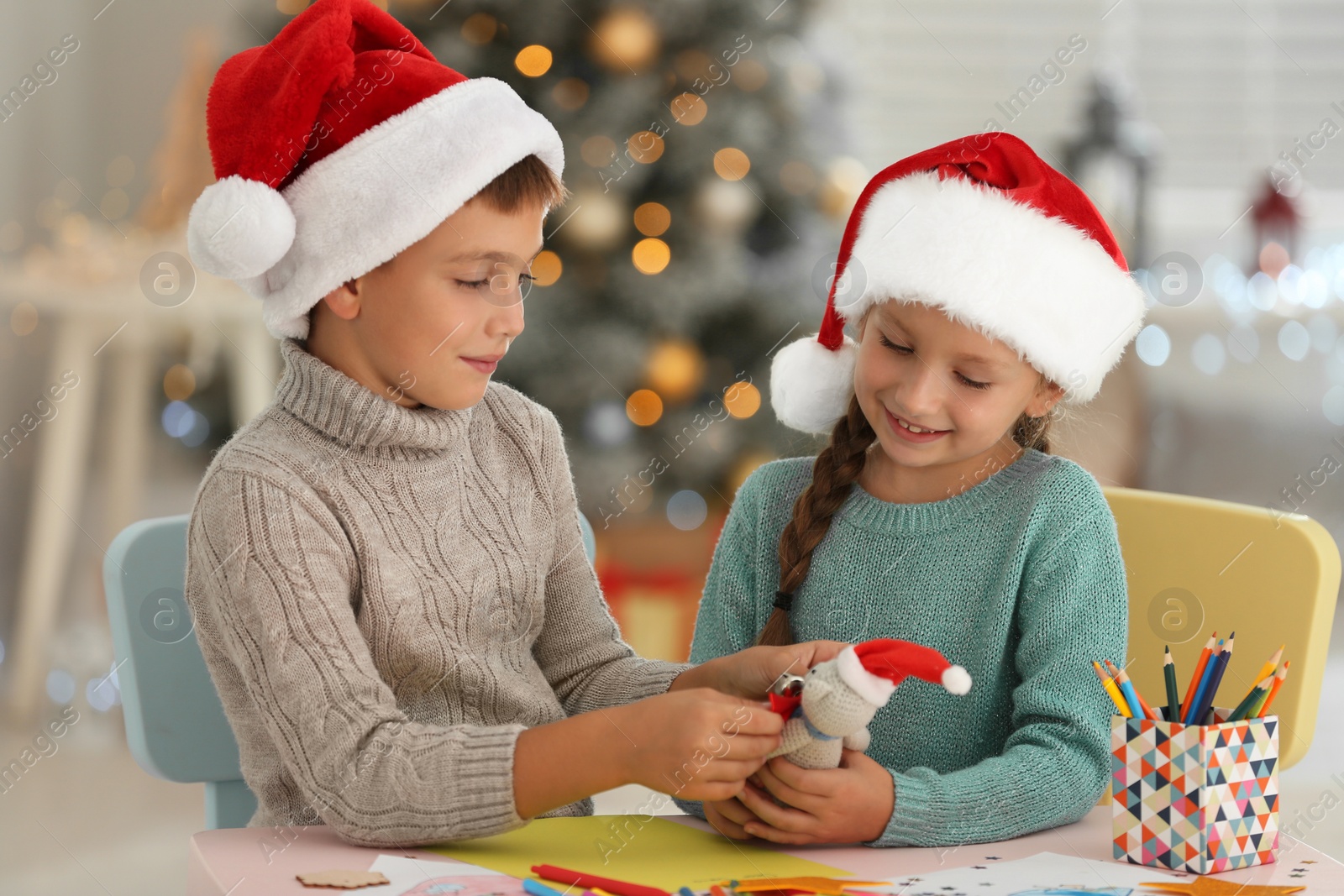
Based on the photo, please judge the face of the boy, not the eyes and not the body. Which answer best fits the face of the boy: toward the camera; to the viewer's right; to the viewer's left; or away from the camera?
to the viewer's right

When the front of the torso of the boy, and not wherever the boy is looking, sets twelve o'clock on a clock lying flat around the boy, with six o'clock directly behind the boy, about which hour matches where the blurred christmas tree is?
The blurred christmas tree is roughly at 8 o'clock from the boy.

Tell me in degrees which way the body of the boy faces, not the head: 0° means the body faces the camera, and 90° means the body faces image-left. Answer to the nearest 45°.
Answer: approximately 315°
